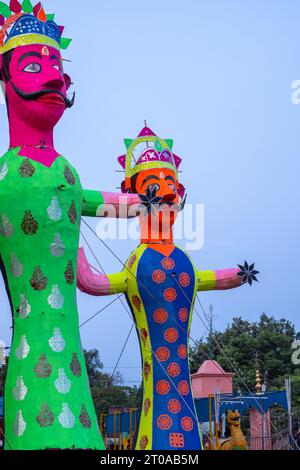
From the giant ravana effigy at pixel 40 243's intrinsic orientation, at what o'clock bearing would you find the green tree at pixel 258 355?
The green tree is roughly at 8 o'clock from the giant ravana effigy.

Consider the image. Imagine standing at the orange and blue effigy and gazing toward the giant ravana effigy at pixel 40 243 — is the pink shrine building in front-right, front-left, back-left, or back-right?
back-right

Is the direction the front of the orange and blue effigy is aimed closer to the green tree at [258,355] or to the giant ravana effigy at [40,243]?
the giant ravana effigy

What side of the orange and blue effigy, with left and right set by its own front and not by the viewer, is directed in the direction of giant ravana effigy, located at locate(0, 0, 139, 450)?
right

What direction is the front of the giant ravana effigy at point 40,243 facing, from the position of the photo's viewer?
facing the viewer and to the right of the viewer

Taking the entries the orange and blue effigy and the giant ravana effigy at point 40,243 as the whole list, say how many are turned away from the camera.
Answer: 0

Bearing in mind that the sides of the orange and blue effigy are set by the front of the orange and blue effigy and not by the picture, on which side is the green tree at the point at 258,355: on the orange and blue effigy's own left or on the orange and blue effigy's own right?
on the orange and blue effigy's own left

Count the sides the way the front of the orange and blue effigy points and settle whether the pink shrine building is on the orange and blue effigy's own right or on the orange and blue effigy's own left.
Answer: on the orange and blue effigy's own left

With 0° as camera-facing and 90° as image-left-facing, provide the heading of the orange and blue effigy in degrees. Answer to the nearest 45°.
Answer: approximately 315°
